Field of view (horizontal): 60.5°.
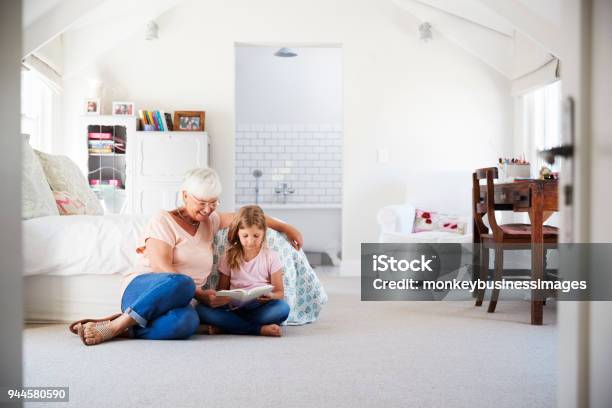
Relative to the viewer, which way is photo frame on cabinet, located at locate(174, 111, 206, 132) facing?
toward the camera

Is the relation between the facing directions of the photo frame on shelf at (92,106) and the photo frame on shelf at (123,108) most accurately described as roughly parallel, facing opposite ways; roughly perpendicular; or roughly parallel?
roughly parallel

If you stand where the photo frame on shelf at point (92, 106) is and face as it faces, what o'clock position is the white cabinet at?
The white cabinet is roughly at 10 o'clock from the photo frame on shelf.

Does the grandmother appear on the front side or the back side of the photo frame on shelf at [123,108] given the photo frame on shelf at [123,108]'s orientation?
on the front side

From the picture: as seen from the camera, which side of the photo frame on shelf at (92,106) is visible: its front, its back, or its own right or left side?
front

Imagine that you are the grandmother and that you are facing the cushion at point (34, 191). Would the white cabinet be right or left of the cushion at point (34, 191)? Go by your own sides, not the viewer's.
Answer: right

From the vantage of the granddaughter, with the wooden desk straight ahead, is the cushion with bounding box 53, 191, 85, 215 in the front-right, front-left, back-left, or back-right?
back-left

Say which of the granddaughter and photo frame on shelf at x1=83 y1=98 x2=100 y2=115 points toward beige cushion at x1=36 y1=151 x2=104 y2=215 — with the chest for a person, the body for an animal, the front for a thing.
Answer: the photo frame on shelf

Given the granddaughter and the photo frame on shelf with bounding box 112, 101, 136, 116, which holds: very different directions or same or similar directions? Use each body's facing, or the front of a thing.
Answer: same or similar directions

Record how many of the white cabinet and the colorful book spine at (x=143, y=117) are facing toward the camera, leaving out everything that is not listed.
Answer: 2

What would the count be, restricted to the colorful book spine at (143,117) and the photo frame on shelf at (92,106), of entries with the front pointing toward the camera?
2

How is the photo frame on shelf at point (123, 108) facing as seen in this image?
toward the camera

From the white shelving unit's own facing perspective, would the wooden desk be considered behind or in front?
in front

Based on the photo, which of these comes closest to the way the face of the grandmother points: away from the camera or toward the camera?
toward the camera

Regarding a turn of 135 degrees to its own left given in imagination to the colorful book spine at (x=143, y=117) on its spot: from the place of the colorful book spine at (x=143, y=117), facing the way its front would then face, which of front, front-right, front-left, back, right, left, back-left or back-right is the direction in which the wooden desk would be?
right

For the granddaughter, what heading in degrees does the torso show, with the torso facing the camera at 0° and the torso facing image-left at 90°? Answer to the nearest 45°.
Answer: approximately 0°

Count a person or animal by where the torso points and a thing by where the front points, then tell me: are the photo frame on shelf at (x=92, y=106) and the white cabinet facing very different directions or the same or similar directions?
same or similar directions

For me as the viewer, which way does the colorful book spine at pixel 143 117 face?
facing the viewer
